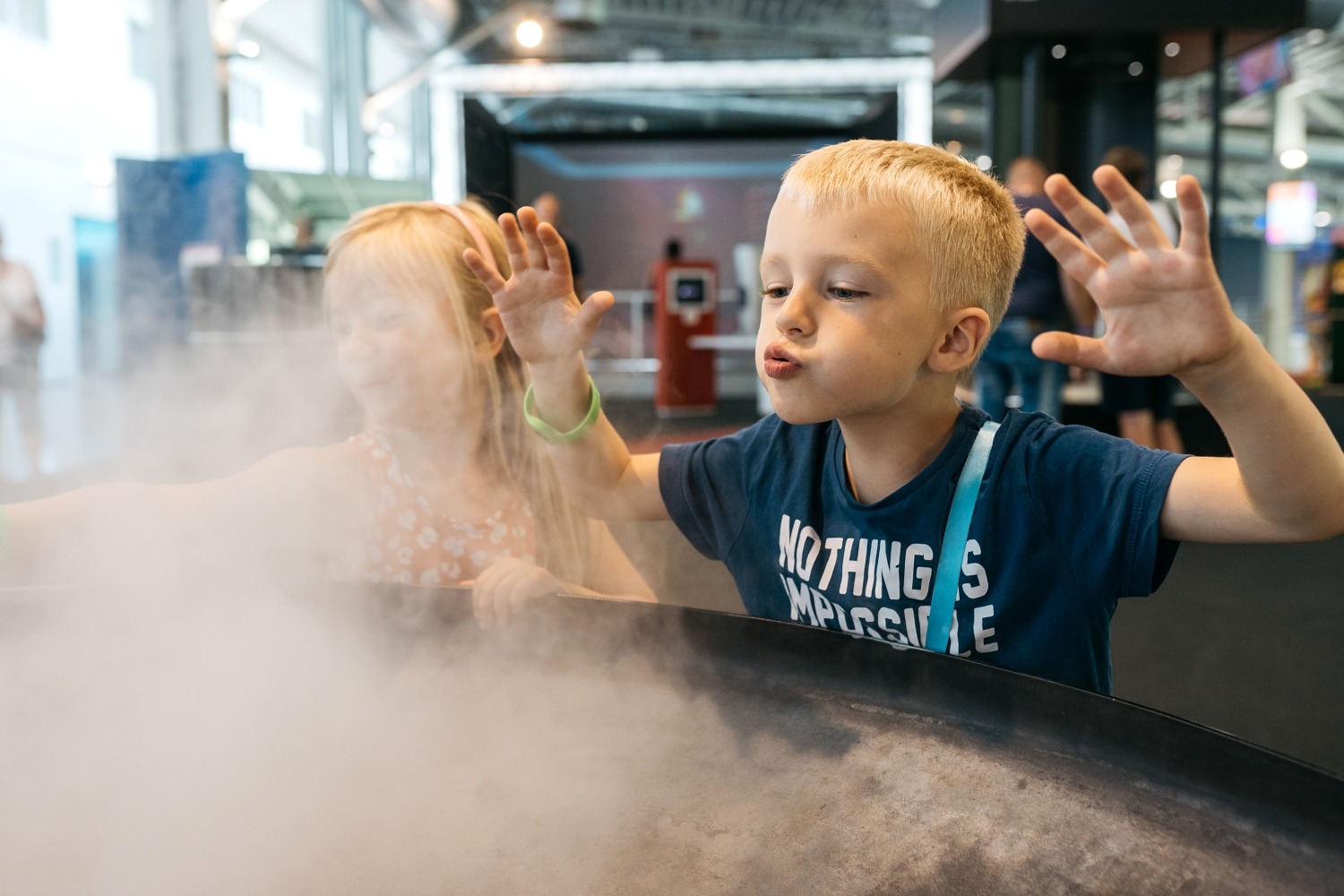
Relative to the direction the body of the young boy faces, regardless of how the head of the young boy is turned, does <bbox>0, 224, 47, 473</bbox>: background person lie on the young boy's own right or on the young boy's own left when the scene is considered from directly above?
on the young boy's own right

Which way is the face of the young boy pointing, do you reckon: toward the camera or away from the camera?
toward the camera

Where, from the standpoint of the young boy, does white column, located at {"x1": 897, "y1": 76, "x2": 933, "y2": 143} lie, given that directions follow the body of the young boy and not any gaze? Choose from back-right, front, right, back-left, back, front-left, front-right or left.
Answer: back-right

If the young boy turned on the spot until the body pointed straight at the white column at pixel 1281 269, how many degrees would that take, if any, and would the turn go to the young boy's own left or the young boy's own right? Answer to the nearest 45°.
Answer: approximately 135° to the young boy's own right

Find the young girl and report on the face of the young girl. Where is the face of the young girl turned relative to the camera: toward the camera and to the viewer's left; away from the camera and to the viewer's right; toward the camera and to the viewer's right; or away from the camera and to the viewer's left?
toward the camera and to the viewer's left

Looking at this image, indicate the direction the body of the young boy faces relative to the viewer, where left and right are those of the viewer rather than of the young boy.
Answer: facing the viewer and to the left of the viewer

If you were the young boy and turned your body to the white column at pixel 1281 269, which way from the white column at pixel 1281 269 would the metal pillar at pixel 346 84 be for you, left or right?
left

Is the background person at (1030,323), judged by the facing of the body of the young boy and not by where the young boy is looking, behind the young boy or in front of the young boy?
behind

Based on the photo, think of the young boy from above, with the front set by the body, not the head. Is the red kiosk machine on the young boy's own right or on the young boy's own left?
on the young boy's own right
